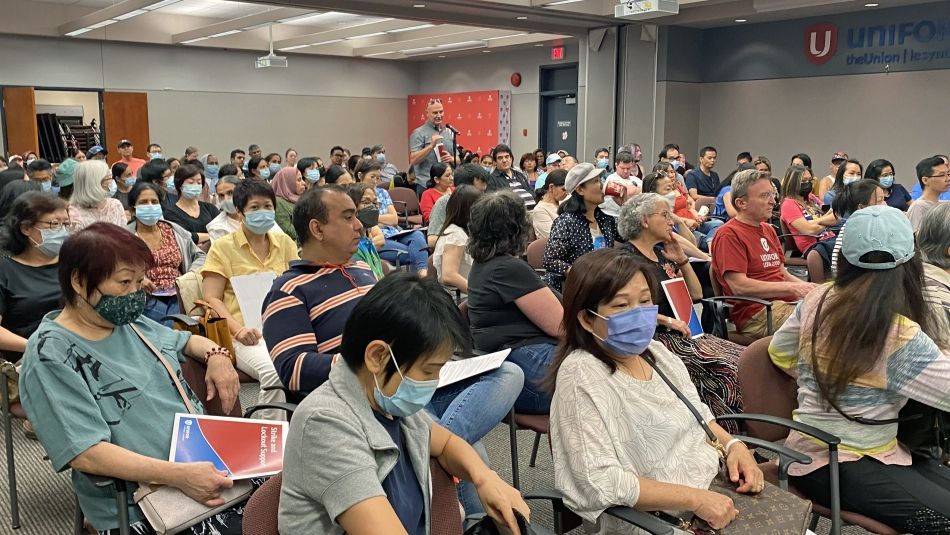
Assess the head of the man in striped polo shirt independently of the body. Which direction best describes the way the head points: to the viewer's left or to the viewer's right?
to the viewer's right

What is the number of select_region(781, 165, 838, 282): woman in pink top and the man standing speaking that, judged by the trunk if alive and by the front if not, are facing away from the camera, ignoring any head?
0

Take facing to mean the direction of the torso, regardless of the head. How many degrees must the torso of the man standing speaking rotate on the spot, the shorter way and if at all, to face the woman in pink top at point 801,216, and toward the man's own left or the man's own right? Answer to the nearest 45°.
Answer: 0° — they already face them

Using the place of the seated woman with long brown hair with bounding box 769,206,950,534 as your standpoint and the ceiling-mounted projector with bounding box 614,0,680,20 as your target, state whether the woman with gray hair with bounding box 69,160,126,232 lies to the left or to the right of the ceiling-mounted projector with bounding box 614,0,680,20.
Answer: left

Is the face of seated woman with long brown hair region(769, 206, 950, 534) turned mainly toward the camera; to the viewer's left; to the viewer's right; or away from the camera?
away from the camera
